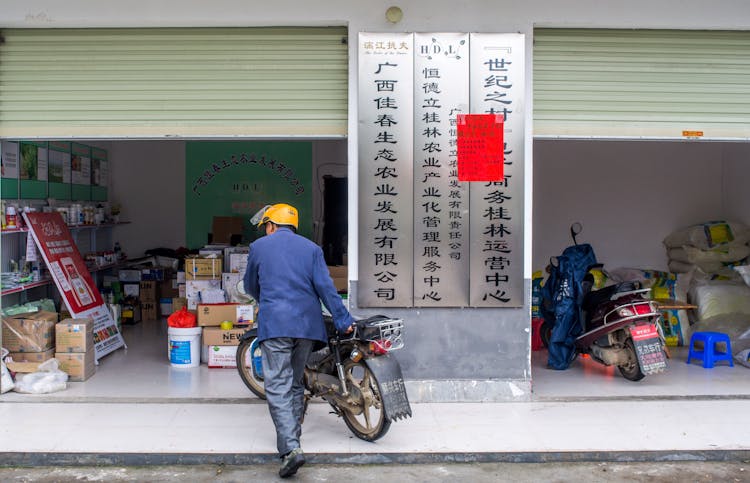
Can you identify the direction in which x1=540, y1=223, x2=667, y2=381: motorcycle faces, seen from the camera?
facing away from the viewer and to the left of the viewer

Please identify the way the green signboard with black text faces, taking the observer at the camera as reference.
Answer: facing the viewer

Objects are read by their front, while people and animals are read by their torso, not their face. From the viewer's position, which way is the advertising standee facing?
facing the viewer and to the right of the viewer

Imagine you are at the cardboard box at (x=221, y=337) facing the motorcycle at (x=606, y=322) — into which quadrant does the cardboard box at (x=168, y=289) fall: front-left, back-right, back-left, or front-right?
back-left

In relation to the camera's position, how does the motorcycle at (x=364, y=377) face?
facing away from the viewer and to the left of the viewer

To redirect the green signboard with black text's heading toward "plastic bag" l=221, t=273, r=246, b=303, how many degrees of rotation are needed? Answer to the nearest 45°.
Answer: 0° — it already faces it

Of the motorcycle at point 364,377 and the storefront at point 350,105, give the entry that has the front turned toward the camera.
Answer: the storefront

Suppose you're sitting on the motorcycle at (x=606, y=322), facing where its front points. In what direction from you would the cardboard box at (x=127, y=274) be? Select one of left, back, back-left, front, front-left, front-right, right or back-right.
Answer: front-left

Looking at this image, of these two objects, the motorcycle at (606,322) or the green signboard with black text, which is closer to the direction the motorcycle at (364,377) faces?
the green signboard with black text

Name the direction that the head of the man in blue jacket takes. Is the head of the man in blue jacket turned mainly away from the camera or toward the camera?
away from the camera

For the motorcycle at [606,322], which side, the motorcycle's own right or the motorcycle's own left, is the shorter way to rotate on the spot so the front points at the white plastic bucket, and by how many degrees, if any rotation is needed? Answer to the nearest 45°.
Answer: approximately 45° to the motorcycle's own left

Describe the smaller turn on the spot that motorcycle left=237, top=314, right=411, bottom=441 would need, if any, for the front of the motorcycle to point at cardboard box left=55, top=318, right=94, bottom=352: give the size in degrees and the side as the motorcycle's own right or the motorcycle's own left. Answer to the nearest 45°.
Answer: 0° — it already faces it

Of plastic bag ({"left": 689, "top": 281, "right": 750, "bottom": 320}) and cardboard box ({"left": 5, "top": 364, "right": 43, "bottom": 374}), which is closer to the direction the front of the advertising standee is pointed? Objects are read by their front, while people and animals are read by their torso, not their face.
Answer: the plastic bag

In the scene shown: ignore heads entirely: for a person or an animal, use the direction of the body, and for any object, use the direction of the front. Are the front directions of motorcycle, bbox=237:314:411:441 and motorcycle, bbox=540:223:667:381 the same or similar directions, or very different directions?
same or similar directions

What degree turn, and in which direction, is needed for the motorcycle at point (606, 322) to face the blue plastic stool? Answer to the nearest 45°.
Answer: approximately 90° to its right

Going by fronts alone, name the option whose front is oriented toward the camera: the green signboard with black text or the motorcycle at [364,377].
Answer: the green signboard with black text

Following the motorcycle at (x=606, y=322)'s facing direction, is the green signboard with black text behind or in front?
in front
